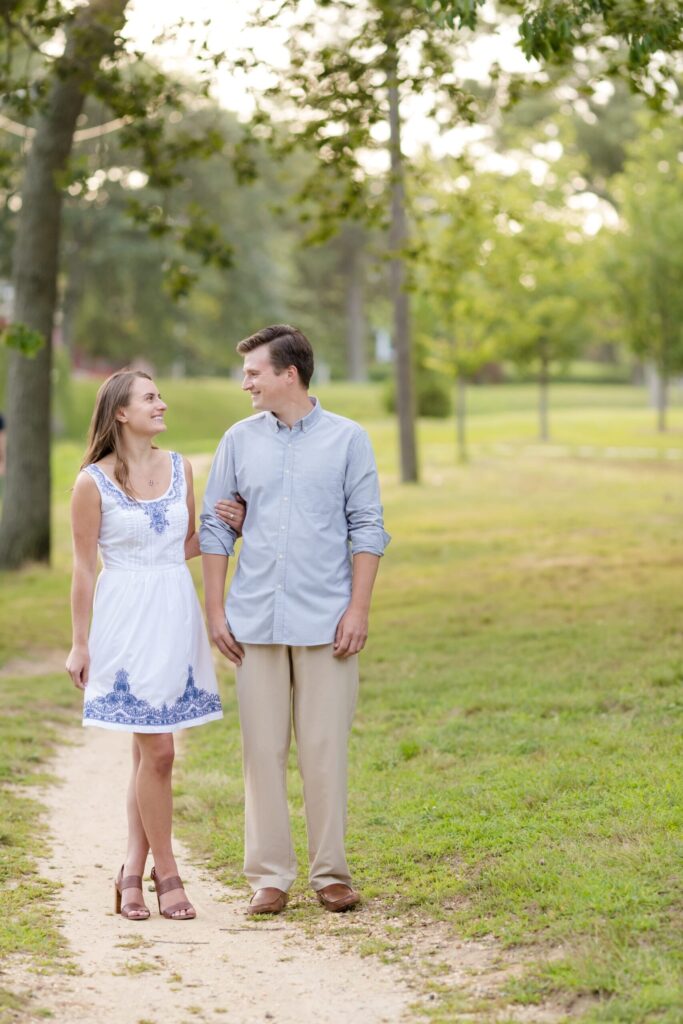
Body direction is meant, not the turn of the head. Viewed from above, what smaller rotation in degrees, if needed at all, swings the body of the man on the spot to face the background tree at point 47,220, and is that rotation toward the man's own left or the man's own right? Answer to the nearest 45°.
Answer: approximately 180°

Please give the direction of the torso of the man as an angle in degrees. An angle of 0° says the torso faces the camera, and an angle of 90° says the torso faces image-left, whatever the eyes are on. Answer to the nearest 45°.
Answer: approximately 0°

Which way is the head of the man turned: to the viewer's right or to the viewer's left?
to the viewer's left

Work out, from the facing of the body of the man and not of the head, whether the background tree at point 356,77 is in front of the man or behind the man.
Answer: behind

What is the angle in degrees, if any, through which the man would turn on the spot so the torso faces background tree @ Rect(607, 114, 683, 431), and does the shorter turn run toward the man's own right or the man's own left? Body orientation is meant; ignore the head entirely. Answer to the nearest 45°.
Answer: approximately 180°
